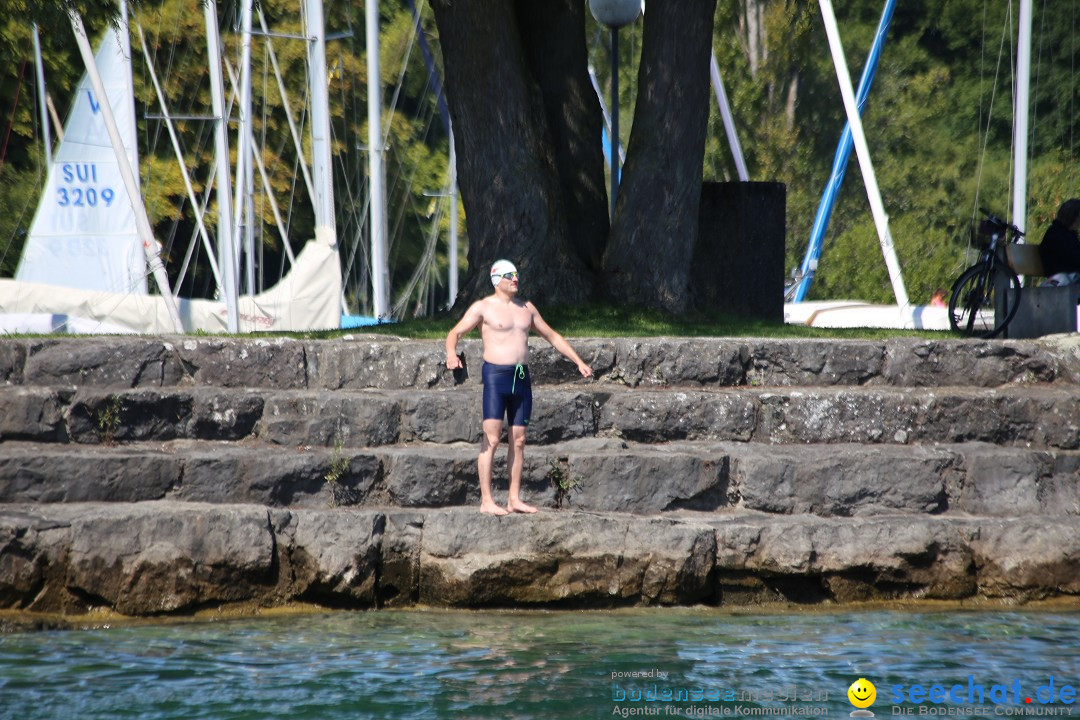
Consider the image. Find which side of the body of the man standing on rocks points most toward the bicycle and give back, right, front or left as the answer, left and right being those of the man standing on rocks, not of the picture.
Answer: left

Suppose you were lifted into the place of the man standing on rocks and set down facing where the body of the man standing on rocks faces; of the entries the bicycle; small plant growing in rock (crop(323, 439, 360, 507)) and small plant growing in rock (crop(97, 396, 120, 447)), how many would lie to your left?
1

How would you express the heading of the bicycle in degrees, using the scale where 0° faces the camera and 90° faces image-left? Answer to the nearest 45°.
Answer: approximately 45°

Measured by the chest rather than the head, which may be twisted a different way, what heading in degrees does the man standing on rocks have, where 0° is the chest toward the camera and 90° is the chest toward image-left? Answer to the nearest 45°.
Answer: approximately 315°

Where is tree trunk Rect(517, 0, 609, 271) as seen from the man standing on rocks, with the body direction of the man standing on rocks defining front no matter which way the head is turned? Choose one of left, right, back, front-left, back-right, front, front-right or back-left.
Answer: back-left

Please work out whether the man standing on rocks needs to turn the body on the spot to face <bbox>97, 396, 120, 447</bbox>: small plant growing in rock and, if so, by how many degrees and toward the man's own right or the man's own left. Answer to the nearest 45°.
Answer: approximately 135° to the man's own right

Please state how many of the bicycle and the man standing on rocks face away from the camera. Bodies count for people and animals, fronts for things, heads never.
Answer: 0

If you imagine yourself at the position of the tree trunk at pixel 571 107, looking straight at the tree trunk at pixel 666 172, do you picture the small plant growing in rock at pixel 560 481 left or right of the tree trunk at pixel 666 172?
right

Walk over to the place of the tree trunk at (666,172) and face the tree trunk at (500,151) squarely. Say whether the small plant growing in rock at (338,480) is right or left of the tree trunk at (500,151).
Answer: left
